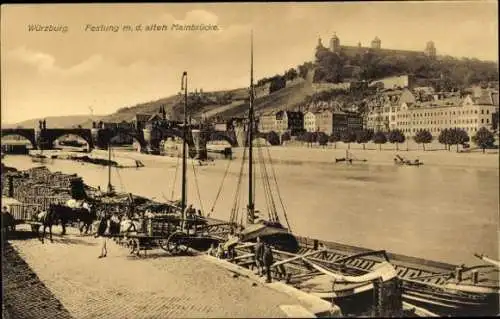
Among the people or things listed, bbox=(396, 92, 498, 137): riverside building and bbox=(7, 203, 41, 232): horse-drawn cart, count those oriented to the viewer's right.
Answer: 1

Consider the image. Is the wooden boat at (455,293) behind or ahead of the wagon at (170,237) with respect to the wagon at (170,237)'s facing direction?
behind

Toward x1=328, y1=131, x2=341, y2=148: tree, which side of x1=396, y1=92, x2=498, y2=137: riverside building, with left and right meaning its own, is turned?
right

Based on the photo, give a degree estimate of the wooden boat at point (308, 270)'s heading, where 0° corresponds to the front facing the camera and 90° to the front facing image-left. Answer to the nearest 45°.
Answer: approximately 315°

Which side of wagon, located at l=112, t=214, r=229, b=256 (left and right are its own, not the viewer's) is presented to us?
left

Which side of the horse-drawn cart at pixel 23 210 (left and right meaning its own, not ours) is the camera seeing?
right
